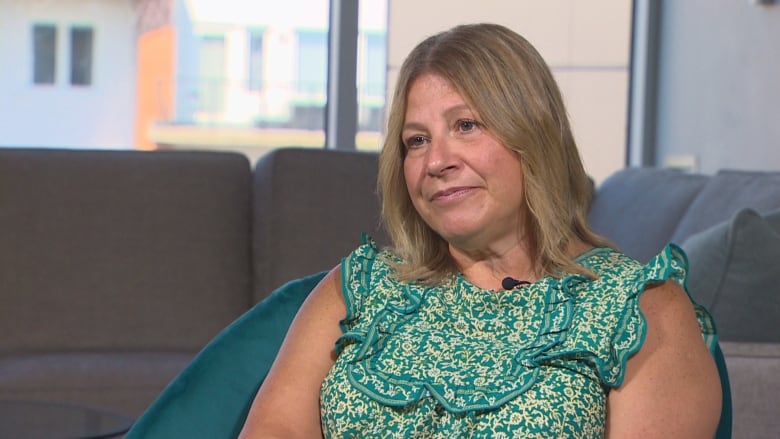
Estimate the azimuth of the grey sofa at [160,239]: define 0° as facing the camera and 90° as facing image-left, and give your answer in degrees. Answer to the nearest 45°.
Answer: approximately 0°

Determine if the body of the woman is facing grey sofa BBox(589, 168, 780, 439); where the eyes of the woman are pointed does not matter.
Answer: no

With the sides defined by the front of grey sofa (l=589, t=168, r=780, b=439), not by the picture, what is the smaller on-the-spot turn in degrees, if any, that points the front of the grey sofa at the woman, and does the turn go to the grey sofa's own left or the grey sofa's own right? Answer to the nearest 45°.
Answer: approximately 45° to the grey sofa's own right

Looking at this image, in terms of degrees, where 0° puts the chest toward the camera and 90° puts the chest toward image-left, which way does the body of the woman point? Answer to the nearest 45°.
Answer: approximately 45°

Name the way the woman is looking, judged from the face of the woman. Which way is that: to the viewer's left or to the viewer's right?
to the viewer's left
